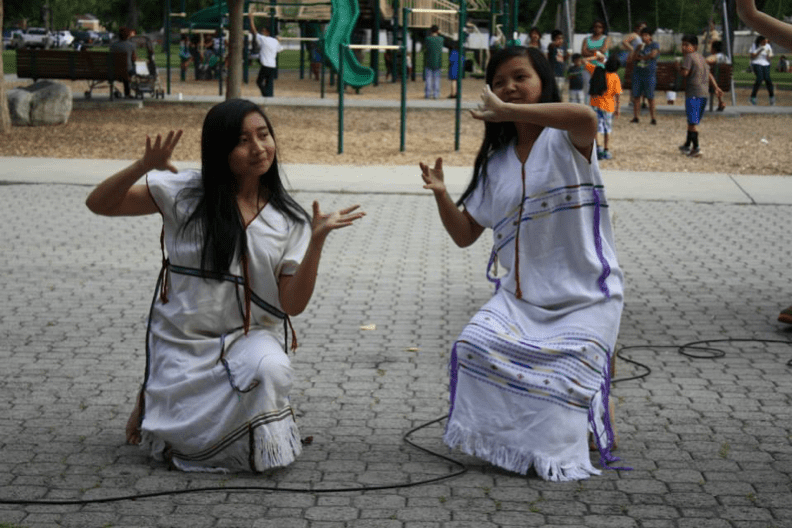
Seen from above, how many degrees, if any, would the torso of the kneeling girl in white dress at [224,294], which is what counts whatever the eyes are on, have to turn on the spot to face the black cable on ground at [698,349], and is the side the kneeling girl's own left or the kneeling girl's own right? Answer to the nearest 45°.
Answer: approximately 90° to the kneeling girl's own left

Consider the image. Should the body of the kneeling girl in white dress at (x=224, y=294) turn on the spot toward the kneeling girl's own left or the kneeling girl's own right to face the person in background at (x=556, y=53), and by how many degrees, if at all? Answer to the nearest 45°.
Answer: approximately 135° to the kneeling girl's own left

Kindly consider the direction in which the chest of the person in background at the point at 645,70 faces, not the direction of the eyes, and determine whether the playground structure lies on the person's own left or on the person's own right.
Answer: on the person's own right

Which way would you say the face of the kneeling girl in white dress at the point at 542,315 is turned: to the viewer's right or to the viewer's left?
to the viewer's left

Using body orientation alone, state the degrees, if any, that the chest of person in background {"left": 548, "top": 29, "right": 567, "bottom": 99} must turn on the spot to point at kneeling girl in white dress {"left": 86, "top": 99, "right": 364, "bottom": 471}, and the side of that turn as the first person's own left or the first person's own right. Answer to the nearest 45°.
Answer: approximately 45° to the first person's own right

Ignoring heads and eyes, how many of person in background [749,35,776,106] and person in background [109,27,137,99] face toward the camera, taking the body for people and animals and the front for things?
1

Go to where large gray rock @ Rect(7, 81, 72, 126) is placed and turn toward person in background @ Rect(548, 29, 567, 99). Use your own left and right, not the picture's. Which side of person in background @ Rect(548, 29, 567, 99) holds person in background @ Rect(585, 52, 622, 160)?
right
